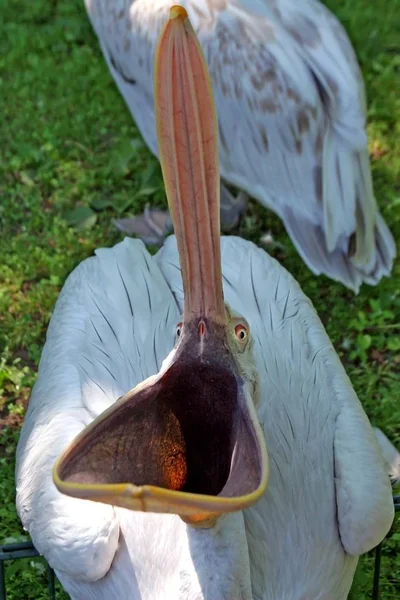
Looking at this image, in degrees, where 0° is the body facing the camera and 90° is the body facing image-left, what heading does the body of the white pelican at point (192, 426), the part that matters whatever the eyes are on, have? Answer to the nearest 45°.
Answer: approximately 0°

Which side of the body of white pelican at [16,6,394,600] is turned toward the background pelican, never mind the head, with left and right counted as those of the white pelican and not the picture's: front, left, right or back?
back
